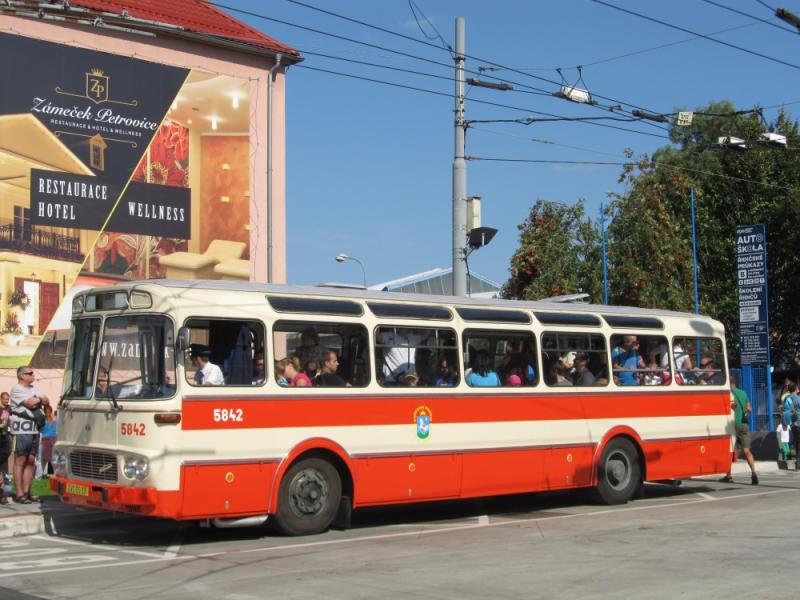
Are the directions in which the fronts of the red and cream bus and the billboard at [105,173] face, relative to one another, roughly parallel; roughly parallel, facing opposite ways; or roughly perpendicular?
roughly perpendicular

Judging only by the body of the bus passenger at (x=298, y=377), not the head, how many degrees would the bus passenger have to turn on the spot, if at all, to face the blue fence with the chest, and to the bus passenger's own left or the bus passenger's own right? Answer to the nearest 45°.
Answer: approximately 135° to the bus passenger's own right

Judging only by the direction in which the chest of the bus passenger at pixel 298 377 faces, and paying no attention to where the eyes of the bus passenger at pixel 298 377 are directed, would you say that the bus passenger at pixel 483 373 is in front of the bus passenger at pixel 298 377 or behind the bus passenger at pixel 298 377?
behind

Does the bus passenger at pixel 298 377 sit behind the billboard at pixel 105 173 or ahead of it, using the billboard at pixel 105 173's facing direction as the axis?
ahead

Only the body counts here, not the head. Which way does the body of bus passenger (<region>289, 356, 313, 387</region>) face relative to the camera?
to the viewer's left

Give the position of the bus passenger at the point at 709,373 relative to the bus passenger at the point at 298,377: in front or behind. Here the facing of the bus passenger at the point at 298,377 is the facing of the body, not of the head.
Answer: behind

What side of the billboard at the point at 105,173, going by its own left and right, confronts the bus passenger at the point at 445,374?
front

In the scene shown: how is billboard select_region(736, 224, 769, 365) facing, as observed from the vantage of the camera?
facing the viewer

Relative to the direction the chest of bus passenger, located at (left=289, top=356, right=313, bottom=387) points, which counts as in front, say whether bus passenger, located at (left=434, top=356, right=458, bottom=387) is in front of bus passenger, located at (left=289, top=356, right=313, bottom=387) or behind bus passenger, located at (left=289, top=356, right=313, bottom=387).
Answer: behind

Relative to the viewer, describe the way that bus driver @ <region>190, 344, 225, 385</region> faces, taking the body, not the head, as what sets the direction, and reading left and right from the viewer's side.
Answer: facing the viewer and to the left of the viewer

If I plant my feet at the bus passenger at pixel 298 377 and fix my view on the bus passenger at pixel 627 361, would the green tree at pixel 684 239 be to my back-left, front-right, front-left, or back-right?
front-left

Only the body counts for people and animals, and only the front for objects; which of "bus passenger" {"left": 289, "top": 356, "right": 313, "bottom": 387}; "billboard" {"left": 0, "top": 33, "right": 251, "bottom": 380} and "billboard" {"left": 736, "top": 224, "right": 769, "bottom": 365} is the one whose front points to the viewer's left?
the bus passenger

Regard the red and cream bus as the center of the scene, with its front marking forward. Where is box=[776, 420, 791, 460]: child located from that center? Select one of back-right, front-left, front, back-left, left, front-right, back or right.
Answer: back
